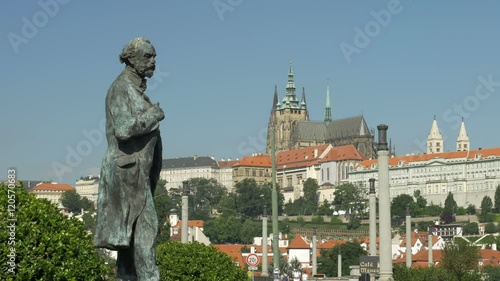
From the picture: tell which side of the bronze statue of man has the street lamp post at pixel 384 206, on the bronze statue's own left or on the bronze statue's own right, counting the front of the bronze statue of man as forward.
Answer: on the bronze statue's own left

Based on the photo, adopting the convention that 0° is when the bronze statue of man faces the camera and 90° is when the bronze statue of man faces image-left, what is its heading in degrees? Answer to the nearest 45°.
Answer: approximately 270°

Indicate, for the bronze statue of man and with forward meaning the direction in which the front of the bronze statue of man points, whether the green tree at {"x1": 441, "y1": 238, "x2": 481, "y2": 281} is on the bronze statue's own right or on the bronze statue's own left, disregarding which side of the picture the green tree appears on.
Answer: on the bronze statue's own left
